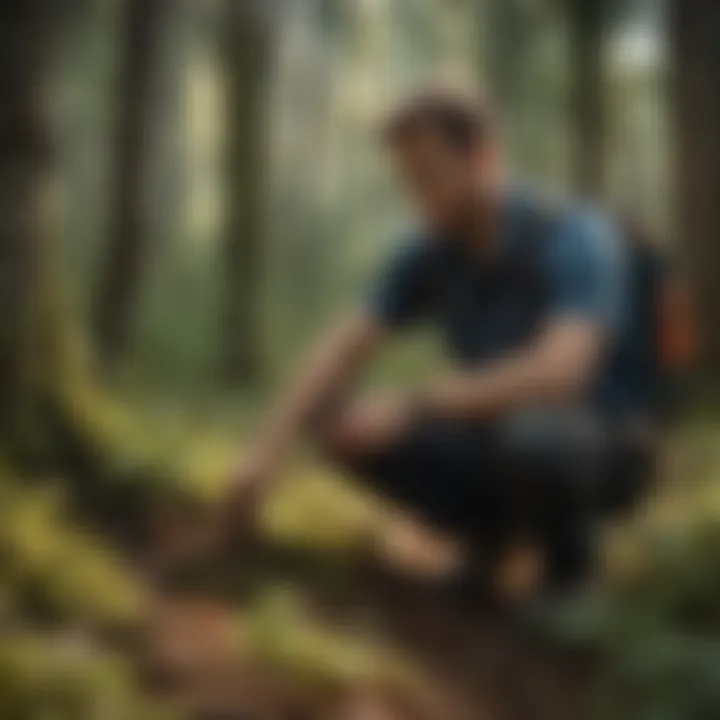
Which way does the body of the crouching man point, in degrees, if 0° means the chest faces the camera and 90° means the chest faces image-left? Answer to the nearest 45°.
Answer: approximately 45°
